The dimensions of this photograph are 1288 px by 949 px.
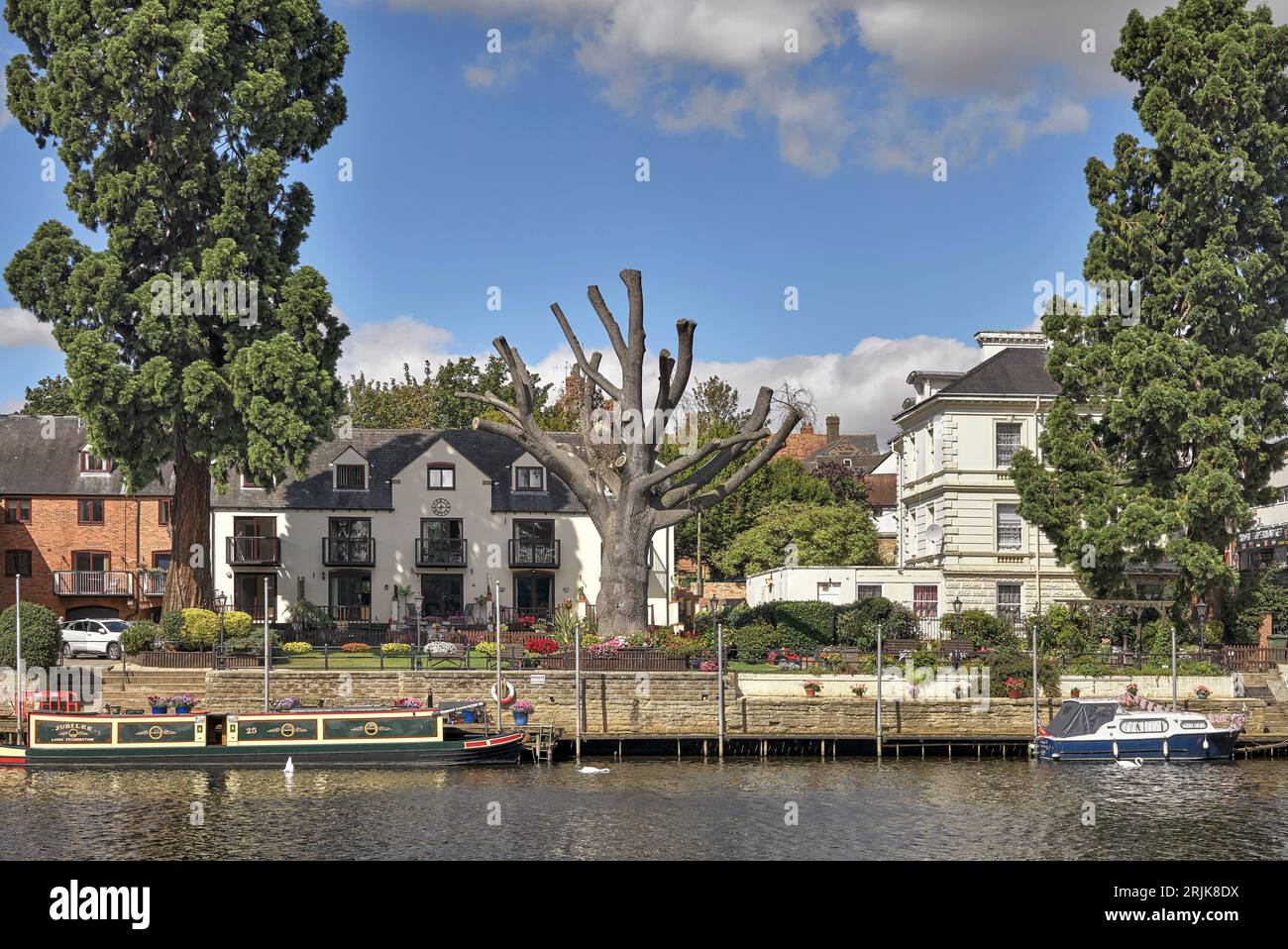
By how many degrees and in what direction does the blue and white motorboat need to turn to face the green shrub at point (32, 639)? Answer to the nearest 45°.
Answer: approximately 180°

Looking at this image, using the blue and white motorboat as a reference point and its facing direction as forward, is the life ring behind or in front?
behind

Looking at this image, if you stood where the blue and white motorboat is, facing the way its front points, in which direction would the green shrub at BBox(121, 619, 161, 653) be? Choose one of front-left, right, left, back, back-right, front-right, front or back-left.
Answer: back

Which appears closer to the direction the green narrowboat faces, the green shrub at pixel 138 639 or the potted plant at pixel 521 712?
the potted plant

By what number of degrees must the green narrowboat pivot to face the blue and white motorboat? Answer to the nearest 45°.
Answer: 0° — it already faces it

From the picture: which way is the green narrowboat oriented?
to the viewer's right

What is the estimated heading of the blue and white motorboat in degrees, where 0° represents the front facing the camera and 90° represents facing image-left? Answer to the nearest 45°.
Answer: approximately 270°

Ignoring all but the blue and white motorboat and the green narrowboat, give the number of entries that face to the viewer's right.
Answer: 2

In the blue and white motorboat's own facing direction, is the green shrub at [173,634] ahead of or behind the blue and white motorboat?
behind

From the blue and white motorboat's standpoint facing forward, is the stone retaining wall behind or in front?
behind
